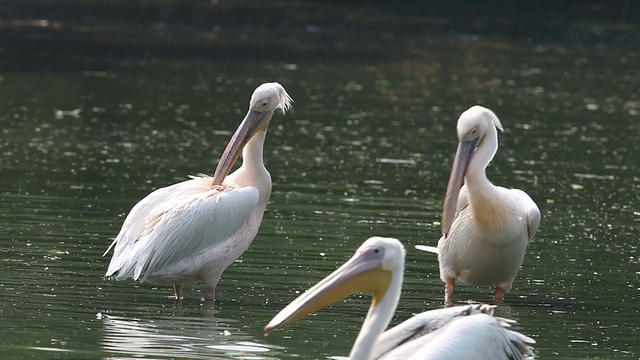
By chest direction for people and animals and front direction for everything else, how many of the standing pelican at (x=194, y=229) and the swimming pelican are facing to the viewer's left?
1

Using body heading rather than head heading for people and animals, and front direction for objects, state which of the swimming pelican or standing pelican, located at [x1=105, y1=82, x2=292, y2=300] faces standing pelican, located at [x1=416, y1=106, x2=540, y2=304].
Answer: standing pelican, located at [x1=105, y1=82, x2=292, y2=300]

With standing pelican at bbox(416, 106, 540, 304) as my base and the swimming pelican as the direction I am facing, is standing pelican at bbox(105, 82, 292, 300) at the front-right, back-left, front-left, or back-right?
front-right

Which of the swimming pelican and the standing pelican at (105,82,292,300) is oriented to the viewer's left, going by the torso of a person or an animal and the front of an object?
the swimming pelican

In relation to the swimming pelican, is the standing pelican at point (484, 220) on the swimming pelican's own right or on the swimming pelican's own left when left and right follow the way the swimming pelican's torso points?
on the swimming pelican's own right

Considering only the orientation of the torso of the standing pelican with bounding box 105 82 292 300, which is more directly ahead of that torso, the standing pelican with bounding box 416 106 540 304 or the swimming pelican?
the standing pelican

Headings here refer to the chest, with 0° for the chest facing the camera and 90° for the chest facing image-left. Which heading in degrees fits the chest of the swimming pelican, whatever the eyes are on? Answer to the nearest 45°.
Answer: approximately 90°

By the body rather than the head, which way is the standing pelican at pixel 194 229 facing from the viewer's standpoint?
to the viewer's right

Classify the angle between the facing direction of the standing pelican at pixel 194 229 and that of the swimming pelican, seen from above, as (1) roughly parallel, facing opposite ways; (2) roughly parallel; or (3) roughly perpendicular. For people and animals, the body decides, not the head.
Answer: roughly parallel, facing opposite ways

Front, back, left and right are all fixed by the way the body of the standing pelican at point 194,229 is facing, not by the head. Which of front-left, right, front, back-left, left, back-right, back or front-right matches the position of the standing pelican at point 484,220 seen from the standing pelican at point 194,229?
front

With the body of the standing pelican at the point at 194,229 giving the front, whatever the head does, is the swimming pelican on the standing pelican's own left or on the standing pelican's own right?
on the standing pelican's own right
